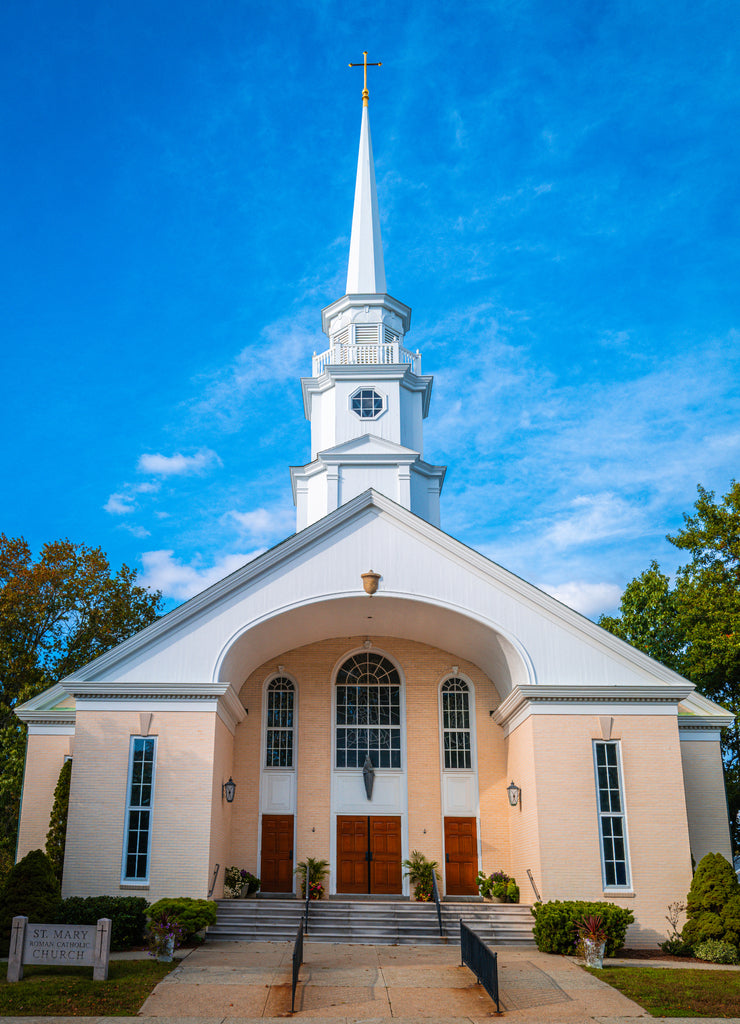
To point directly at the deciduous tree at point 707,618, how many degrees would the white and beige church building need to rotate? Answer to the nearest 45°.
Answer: approximately 135° to its left

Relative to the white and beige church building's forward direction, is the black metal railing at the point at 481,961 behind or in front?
in front

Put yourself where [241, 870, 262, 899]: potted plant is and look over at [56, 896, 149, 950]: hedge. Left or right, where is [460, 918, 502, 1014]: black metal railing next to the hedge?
left

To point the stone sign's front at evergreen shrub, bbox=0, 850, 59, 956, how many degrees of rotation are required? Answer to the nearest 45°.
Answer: approximately 180°

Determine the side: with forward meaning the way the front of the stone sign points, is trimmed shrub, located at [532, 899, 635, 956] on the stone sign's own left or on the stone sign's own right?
on the stone sign's own left

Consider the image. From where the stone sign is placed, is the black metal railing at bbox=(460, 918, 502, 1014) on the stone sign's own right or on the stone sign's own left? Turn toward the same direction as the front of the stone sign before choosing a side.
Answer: on the stone sign's own left

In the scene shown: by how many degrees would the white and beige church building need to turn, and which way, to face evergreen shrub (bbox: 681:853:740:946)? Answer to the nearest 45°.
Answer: approximately 90° to its left

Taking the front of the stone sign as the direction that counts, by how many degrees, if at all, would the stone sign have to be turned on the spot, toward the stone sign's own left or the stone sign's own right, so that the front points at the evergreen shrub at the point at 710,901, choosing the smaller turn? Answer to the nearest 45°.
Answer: approximately 90° to the stone sign's own left

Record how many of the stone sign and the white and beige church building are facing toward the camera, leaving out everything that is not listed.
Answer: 2

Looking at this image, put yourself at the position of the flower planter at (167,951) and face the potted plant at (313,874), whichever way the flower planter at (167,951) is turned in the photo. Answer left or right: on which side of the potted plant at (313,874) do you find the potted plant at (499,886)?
right

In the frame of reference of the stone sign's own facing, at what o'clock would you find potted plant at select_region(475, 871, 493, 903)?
The potted plant is roughly at 8 o'clock from the stone sign.

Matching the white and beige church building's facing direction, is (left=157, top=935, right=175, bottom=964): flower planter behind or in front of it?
in front

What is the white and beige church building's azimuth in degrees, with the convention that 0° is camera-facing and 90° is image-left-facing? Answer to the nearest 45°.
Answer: approximately 0°
